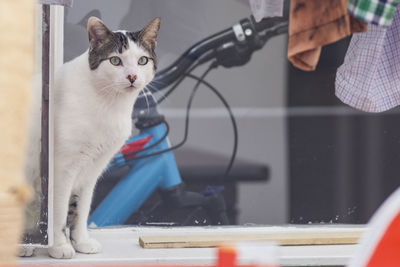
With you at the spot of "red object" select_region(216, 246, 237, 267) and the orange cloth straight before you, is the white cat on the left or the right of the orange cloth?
left

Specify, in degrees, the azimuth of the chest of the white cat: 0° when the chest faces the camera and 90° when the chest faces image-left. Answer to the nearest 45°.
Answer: approximately 315°

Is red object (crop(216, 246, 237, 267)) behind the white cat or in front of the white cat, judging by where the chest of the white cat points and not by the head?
in front

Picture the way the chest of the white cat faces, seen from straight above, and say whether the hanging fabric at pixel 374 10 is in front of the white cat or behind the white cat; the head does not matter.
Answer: in front
